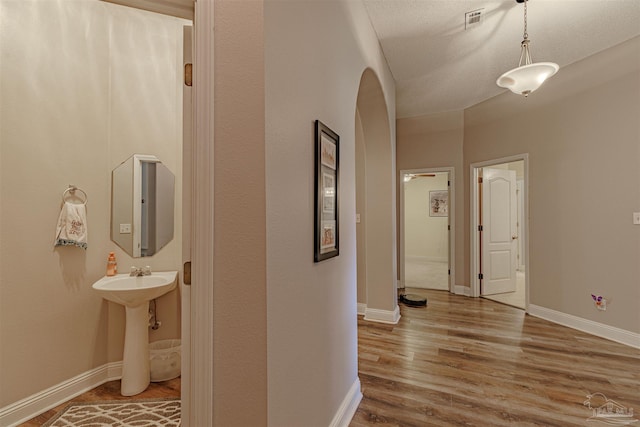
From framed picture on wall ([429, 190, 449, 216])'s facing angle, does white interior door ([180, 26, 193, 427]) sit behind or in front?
in front

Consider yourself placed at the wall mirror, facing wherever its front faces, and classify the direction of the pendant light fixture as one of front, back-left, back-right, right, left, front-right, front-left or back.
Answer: front-left

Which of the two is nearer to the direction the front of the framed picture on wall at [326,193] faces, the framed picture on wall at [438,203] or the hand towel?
the framed picture on wall

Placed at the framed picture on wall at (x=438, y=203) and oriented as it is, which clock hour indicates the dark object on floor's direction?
The dark object on floor is roughly at 12 o'clock from the framed picture on wall.

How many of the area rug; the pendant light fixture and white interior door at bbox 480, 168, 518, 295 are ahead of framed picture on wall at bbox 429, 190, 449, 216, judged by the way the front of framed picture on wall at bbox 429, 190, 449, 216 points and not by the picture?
3

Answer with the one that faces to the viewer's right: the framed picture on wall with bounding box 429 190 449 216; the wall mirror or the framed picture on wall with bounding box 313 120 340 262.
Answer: the framed picture on wall with bounding box 313 120 340 262

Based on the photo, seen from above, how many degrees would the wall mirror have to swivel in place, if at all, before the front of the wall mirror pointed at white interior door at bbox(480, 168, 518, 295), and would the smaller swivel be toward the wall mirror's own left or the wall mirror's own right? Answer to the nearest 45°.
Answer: approximately 90° to the wall mirror's own left

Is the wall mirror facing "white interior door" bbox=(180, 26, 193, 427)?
yes

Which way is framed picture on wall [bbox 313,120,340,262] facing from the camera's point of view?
to the viewer's right

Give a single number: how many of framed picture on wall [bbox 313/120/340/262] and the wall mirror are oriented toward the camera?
1

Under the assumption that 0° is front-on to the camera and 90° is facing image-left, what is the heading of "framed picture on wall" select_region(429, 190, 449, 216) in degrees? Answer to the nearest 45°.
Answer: approximately 0°

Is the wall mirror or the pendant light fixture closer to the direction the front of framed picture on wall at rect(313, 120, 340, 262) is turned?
the pendant light fixture

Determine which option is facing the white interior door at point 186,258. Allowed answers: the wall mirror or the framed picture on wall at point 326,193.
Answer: the wall mirror

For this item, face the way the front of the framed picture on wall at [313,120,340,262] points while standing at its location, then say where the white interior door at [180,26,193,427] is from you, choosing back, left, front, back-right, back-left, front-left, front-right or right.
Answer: back-right

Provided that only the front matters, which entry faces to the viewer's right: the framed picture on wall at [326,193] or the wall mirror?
the framed picture on wall
